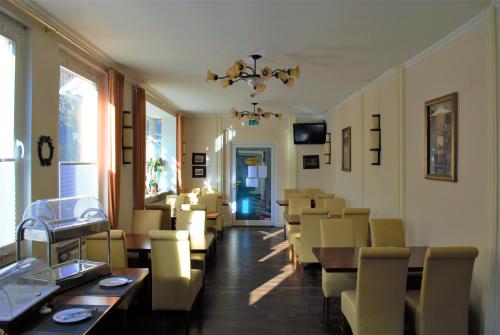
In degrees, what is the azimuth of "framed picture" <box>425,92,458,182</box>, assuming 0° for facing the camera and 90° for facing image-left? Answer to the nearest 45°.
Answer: approximately 45°

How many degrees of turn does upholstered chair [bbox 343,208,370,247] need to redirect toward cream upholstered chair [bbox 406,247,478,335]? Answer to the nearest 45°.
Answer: approximately 180°

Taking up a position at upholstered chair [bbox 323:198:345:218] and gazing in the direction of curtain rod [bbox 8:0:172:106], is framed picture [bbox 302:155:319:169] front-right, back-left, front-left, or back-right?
back-right

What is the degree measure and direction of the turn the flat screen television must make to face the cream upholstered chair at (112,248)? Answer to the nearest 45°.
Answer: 0° — it already faces it

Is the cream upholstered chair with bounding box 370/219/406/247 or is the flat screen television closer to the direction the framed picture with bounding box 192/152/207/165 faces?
the cream upholstered chair

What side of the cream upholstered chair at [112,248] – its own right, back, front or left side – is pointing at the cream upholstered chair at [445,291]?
right

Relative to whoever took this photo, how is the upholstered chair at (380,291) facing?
facing away from the viewer and to the left of the viewer

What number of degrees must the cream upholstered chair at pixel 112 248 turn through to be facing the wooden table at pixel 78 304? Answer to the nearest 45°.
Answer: approximately 135° to its right

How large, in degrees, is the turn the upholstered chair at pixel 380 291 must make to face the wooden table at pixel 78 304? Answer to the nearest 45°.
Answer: approximately 90° to its left

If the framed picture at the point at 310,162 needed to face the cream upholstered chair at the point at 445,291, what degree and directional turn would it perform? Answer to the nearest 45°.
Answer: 0° — it already faces it

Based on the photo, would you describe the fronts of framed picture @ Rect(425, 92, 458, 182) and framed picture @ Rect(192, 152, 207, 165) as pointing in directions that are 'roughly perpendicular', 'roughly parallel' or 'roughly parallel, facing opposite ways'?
roughly perpendicular
